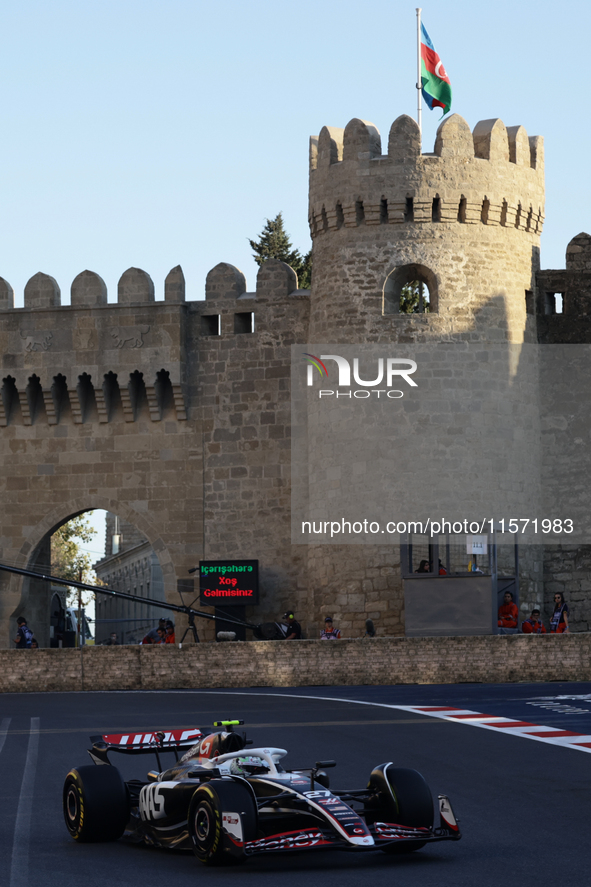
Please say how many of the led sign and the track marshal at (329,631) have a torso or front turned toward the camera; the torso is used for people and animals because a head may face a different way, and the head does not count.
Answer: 2

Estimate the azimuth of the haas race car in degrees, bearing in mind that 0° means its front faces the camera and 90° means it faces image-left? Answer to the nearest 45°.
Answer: approximately 315°

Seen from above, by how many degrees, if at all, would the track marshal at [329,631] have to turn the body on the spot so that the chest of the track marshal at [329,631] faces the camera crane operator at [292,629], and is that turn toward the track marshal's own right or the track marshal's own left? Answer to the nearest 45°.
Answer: approximately 135° to the track marshal's own right

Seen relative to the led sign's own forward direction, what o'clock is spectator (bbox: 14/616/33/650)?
The spectator is roughly at 3 o'clock from the led sign.

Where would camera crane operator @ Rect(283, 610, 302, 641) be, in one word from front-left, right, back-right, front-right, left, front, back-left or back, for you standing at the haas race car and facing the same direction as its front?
back-left

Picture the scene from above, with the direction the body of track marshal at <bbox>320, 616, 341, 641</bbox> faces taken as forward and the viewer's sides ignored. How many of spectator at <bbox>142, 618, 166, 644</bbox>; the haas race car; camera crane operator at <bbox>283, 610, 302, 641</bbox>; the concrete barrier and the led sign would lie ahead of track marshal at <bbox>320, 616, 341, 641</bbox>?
2

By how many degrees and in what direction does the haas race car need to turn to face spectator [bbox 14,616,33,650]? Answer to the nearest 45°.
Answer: approximately 135° to its left

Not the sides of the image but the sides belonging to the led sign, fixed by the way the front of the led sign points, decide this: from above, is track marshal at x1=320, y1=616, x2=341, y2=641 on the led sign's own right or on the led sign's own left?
on the led sign's own left

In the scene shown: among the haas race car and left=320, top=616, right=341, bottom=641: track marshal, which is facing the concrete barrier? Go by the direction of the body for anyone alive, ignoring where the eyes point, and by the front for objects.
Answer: the track marshal

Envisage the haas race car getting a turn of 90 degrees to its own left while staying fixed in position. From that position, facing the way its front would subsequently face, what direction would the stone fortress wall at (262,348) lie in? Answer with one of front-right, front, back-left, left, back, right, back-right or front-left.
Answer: front-left

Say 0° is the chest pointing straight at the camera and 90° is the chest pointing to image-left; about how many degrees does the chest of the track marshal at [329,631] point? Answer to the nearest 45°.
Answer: approximately 0°
